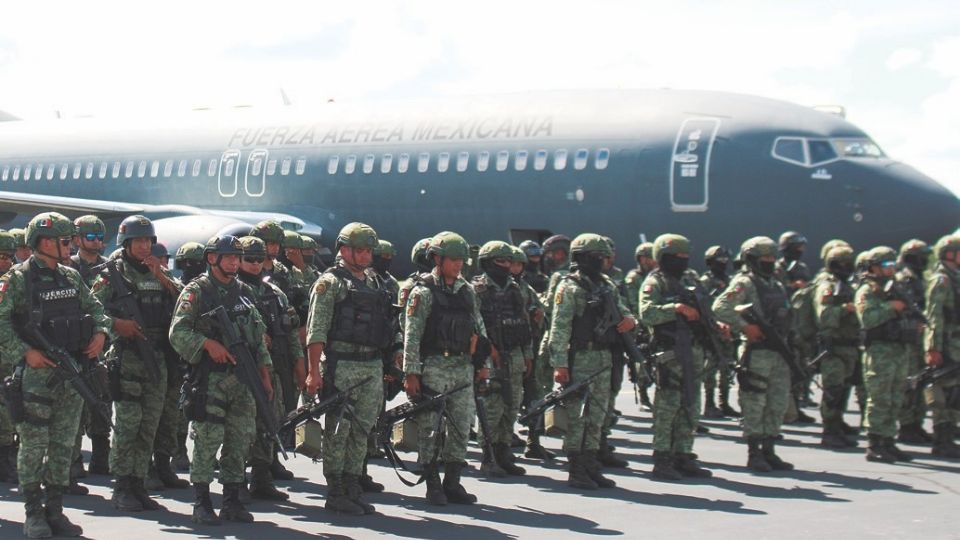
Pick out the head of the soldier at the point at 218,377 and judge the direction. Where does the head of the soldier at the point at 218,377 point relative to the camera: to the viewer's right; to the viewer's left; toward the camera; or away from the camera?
toward the camera

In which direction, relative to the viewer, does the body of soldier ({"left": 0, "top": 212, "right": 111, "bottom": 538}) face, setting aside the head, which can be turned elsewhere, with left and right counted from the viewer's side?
facing the viewer and to the right of the viewer

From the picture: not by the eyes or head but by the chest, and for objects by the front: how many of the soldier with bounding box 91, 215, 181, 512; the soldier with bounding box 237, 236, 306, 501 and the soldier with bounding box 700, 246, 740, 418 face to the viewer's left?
0

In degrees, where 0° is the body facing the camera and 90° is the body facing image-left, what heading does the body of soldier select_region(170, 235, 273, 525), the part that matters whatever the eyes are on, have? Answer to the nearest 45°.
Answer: approximately 315°

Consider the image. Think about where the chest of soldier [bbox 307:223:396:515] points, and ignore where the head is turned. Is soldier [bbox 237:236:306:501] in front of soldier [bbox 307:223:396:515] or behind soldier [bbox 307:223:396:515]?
behind

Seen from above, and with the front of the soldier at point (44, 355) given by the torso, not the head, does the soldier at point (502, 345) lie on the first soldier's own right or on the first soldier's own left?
on the first soldier's own left

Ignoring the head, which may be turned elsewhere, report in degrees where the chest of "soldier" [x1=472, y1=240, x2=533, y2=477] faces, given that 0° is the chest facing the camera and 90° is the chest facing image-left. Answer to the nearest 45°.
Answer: approximately 315°

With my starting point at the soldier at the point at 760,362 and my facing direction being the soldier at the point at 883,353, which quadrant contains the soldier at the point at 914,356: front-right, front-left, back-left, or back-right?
front-left

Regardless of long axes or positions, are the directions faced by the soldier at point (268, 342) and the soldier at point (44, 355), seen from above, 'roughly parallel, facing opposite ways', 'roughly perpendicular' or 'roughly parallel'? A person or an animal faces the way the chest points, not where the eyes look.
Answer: roughly parallel

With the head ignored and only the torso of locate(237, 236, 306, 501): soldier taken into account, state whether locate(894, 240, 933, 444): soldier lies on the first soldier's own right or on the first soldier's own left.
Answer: on the first soldier's own left

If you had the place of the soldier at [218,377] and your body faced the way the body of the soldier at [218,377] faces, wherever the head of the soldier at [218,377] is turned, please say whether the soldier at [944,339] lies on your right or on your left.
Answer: on your left
